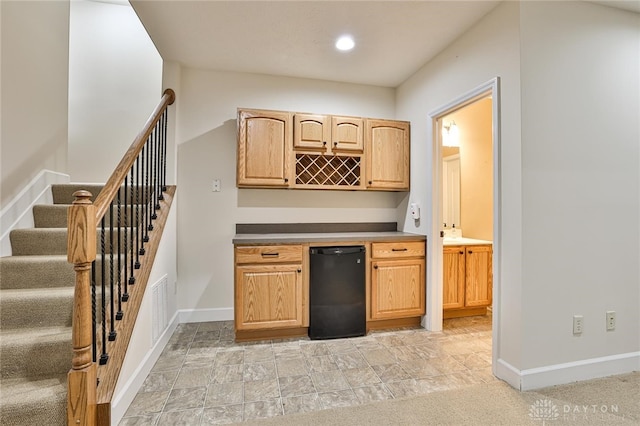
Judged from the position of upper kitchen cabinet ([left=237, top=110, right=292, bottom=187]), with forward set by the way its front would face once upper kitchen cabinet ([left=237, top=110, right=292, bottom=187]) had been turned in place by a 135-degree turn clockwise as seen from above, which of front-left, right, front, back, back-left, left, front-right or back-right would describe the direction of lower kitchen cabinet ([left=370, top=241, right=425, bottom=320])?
back-right

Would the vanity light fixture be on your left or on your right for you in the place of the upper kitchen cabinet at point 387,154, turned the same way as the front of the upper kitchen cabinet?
on your left

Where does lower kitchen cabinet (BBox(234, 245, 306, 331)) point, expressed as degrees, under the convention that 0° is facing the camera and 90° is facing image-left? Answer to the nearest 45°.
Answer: approximately 0°

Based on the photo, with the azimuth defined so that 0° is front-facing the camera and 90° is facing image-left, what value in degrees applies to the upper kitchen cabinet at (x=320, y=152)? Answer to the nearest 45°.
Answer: approximately 0°

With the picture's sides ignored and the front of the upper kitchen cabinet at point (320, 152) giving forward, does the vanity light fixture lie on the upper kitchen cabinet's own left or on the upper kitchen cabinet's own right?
on the upper kitchen cabinet's own left

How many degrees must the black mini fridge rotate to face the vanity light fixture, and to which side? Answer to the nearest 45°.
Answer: approximately 135° to its left

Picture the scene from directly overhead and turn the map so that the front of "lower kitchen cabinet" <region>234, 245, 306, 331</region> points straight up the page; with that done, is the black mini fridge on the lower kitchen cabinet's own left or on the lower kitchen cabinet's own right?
on the lower kitchen cabinet's own left

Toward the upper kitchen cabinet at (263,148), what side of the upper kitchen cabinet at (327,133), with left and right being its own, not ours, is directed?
right

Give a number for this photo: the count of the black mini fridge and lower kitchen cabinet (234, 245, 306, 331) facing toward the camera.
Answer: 2
